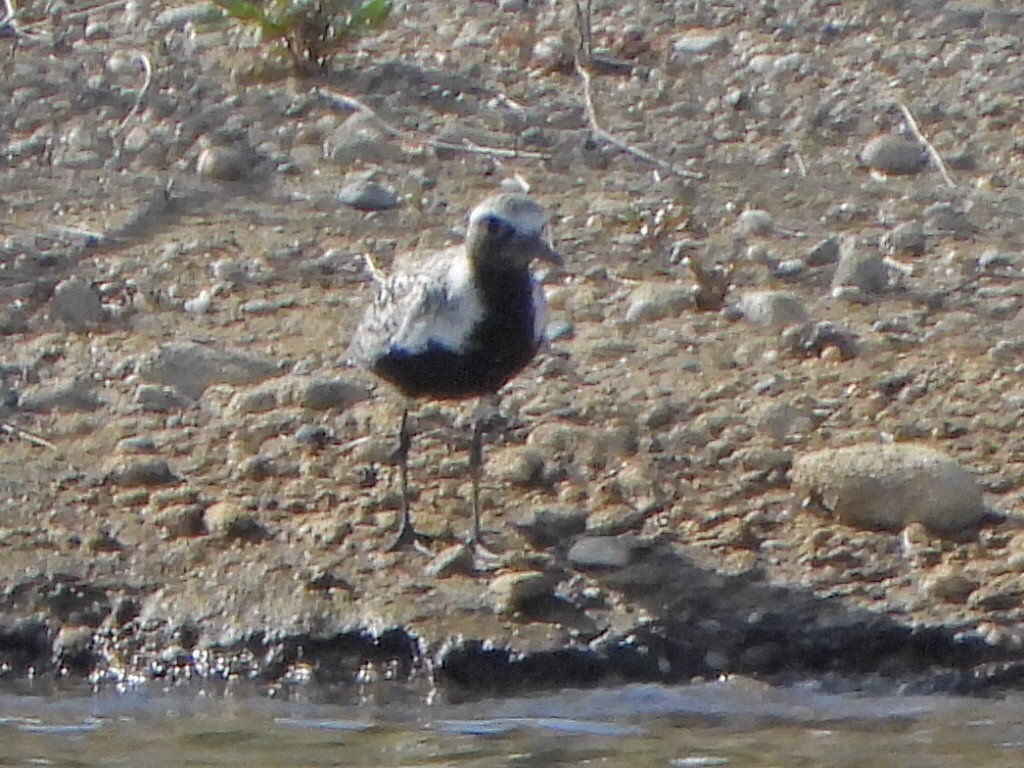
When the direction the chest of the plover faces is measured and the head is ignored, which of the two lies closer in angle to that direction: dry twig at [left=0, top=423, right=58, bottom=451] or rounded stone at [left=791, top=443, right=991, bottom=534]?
the rounded stone

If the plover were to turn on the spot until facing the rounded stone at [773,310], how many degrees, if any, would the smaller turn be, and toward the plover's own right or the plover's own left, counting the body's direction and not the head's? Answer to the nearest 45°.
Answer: approximately 90° to the plover's own left

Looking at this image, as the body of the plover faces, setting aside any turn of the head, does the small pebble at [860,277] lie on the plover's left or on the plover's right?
on the plover's left

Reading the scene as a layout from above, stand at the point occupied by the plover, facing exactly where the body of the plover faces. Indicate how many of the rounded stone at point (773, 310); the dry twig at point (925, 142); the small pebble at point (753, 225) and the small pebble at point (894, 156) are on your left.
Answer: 4

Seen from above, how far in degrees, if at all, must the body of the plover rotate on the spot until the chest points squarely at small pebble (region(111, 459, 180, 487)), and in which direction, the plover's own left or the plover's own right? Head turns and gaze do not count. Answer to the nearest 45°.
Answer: approximately 135° to the plover's own right

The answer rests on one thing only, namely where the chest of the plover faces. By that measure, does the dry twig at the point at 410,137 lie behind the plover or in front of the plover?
behind

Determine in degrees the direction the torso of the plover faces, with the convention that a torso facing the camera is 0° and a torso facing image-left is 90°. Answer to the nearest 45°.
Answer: approximately 315°

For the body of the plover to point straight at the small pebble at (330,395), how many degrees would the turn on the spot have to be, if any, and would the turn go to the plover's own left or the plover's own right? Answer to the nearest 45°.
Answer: approximately 180°

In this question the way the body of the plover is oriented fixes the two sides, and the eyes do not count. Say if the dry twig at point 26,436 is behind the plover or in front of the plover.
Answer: behind

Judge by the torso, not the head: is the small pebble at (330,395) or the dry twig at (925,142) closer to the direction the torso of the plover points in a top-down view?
the dry twig
